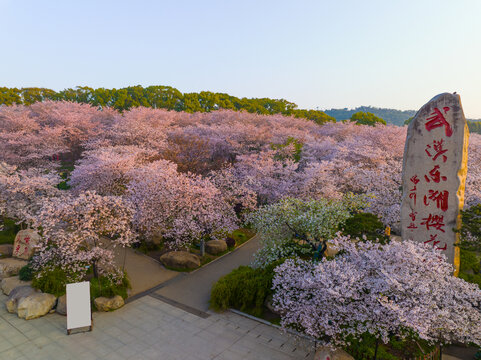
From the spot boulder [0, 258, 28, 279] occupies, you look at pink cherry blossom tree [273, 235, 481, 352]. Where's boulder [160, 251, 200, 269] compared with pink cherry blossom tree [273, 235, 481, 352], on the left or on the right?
left

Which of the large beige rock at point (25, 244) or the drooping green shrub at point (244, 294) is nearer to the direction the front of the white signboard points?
the drooping green shrub

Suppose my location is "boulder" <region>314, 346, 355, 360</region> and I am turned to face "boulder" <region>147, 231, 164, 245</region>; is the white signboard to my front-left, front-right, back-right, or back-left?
front-left

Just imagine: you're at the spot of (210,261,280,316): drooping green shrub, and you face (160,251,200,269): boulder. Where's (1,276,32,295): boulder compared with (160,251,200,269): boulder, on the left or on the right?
left

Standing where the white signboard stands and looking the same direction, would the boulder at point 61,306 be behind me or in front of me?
behind

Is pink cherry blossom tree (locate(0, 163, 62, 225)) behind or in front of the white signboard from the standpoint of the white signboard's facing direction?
behind

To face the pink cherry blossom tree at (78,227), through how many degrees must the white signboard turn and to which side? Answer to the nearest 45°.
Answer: approximately 135° to its left

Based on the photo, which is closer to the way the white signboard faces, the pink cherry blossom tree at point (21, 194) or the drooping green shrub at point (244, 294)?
the drooping green shrub

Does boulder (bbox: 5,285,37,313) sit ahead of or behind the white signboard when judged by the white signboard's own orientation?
behind

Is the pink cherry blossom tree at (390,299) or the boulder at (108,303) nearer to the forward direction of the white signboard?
the pink cherry blossom tree
